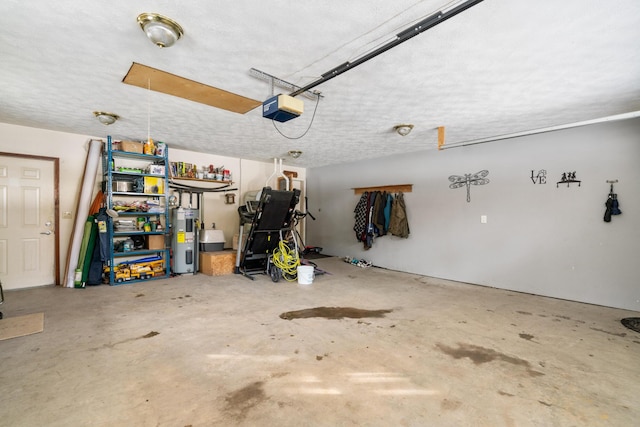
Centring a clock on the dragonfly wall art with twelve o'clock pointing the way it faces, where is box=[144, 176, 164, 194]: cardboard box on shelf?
The cardboard box on shelf is roughly at 2 o'clock from the dragonfly wall art.

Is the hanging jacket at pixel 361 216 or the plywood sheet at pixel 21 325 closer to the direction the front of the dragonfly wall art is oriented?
the plywood sheet

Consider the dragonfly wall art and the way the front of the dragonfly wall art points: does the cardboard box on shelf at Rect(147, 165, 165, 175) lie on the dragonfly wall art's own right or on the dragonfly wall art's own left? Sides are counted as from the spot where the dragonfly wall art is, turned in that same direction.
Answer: on the dragonfly wall art's own right

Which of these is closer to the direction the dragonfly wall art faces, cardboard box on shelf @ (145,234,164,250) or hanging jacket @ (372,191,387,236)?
the cardboard box on shelf

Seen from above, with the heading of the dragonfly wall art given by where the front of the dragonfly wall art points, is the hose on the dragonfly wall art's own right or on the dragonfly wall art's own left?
on the dragonfly wall art's own right

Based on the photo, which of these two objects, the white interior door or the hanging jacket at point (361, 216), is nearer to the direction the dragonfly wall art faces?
the white interior door

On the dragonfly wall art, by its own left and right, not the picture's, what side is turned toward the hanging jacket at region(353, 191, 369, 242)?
right

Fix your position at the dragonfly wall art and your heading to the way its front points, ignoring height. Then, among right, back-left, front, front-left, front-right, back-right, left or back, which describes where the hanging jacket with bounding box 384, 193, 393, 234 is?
right

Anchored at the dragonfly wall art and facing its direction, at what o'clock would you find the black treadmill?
The black treadmill is roughly at 2 o'clock from the dragonfly wall art.

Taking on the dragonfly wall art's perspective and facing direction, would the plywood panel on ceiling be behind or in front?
in front

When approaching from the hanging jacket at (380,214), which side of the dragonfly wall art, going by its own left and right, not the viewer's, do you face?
right

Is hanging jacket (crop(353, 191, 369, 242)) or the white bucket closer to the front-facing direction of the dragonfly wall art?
the white bucket

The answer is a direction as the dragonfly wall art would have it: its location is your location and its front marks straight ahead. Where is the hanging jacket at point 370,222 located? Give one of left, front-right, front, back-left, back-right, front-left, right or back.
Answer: right

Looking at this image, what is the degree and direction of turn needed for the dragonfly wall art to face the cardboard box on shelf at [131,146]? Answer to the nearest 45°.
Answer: approximately 45° to its right
